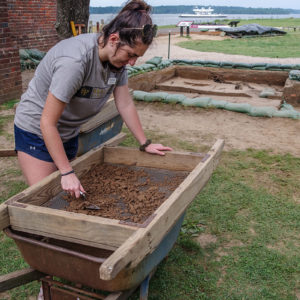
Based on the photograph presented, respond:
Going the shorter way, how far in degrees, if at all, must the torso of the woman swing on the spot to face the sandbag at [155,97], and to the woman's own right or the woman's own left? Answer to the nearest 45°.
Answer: approximately 135° to the woman's own left

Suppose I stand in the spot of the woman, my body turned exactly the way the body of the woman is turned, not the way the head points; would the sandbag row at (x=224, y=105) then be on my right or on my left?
on my left

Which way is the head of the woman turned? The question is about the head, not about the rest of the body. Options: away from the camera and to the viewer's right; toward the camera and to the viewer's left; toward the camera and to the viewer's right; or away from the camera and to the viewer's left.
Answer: toward the camera and to the viewer's right

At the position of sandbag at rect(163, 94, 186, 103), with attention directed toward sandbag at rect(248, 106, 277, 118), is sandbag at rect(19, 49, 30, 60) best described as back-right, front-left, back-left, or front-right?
back-left

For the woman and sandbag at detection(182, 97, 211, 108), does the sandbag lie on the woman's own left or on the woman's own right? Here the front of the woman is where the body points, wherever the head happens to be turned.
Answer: on the woman's own left

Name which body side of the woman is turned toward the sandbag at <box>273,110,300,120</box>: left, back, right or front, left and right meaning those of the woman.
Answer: left
